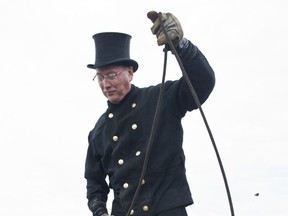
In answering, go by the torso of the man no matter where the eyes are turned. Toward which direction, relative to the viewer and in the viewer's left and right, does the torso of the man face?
facing the viewer and to the left of the viewer

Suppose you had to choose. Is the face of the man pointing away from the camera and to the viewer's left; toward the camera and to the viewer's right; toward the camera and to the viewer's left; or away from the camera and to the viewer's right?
toward the camera and to the viewer's left
